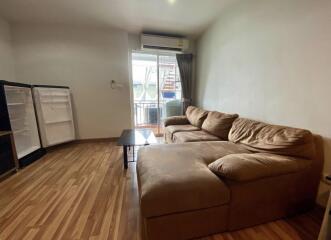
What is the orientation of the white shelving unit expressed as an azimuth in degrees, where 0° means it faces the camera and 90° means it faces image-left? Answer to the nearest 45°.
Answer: approximately 315°

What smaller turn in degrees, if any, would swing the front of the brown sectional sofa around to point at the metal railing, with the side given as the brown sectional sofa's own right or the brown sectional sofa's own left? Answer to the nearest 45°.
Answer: approximately 90° to the brown sectional sofa's own right

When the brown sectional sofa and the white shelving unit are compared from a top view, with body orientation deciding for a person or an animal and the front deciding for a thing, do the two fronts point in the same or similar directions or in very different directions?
very different directions

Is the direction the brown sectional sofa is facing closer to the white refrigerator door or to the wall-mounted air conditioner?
the white refrigerator door

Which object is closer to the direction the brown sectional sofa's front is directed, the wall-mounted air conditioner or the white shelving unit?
the white shelving unit

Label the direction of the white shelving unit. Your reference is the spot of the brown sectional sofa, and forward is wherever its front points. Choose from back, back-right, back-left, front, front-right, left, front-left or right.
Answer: front-right

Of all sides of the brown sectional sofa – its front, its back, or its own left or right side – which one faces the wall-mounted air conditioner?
right

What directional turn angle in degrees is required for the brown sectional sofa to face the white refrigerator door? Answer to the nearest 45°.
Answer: approximately 45° to its right
